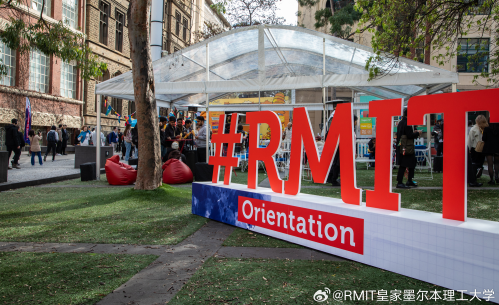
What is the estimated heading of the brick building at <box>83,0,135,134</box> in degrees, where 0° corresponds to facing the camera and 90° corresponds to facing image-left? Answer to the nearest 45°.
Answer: approximately 315°

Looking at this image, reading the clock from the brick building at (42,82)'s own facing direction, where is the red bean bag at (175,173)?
The red bean bag is roughly at 1 o'clock from the brick building.

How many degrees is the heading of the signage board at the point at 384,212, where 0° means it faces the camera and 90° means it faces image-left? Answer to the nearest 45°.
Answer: approximately 45°

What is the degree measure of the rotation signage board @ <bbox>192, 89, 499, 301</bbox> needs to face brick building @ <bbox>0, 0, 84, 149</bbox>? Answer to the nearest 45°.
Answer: approximately 90° to its right

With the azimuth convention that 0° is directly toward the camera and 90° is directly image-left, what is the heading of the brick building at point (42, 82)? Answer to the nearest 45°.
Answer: approximately 315°

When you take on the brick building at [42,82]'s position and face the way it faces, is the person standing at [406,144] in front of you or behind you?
in front

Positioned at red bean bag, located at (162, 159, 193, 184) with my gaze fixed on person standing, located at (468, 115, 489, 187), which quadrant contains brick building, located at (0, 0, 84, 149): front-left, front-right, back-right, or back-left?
back-left

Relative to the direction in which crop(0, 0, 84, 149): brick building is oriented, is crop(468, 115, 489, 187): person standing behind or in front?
in front

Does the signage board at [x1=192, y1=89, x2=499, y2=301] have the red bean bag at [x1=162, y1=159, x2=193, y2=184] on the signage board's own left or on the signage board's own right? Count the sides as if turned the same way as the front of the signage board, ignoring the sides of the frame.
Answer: on the signage board's own right

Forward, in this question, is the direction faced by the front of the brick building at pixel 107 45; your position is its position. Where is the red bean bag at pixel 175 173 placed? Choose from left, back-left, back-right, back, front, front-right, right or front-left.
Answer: front-right

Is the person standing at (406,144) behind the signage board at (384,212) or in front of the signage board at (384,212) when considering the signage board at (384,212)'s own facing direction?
behind

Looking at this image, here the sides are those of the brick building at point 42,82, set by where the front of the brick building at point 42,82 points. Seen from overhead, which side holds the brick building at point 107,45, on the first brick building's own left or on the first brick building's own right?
on the first brick building's own left

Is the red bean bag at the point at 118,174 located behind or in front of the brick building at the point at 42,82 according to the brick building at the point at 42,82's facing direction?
in front
